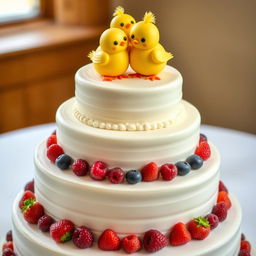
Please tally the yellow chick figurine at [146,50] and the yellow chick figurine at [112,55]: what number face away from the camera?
0

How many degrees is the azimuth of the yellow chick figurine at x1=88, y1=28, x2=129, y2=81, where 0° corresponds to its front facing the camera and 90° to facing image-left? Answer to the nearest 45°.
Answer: approximately 315°

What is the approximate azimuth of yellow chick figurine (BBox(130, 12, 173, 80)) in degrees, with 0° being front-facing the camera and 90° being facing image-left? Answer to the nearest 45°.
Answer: approximately 45°
